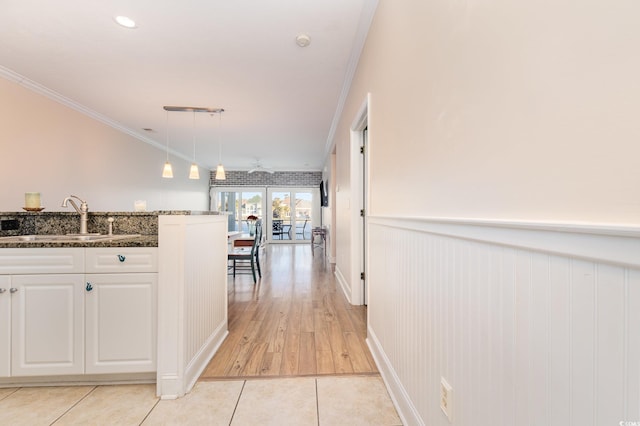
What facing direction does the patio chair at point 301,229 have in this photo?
to the viewer's left

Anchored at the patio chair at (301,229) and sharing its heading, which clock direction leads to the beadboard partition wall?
The beadboard partition wall is roughly at 9 o'clock from the patio chair.

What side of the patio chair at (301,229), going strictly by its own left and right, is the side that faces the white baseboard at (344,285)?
left

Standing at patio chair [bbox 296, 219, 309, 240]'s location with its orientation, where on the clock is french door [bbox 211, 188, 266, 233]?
The french door is roughly at 12 o'clock from the patio chair.

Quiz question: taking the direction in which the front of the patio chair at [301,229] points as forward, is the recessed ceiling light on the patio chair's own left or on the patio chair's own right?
on the patio chair's own left

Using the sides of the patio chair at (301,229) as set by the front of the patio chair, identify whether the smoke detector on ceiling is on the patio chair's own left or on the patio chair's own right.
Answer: on the patio chair's own left

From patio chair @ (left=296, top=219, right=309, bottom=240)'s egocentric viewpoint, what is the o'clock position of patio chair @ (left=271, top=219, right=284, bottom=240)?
patio chair @ (left=271, top=219, right=284, bottom=240) is roughly at 12 o'clock from patio chair @ (left=296, top=219, right=309, bottom=240).
